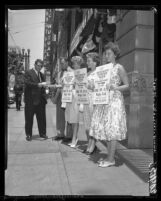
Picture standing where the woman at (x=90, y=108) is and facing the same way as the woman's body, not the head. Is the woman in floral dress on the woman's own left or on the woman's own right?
on the woman's own left

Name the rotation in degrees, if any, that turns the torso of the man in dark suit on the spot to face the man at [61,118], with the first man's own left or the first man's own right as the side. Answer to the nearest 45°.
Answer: approximately 45° to the first man's own left

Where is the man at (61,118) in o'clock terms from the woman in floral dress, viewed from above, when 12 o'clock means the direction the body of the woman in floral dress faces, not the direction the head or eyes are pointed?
The man is roughly at 2 o'clock from the woman in floral dress.

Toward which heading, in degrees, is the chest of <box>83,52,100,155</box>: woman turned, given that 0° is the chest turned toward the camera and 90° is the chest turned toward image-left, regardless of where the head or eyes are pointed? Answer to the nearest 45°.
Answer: approximately 45°

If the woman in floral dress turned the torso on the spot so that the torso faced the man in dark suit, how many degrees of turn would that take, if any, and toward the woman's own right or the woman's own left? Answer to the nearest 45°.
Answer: approximately 45° to the woman's own right
